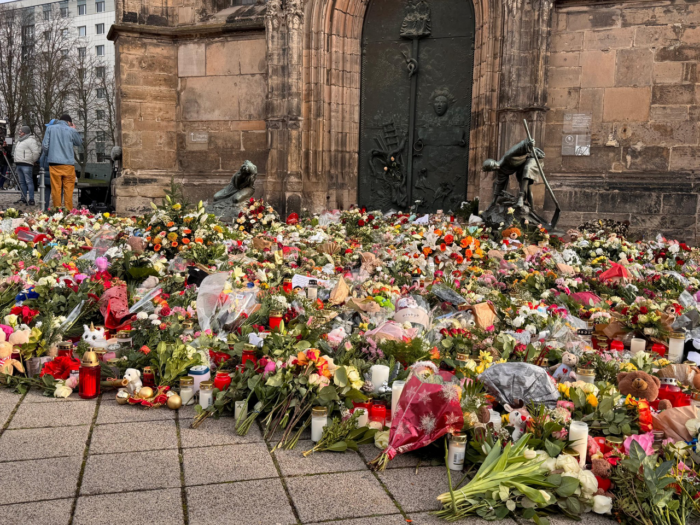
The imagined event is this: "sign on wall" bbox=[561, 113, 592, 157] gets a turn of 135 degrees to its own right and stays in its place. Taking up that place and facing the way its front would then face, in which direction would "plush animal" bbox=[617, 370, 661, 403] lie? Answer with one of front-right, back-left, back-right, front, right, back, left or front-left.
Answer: back-left

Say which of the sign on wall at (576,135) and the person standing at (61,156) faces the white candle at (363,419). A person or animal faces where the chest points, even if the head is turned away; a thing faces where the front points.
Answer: the sign on wall

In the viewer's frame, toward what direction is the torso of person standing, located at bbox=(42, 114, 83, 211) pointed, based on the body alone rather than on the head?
away from the camera

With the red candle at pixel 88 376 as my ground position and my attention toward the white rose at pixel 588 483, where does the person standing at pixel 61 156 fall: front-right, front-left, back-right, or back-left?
back-left

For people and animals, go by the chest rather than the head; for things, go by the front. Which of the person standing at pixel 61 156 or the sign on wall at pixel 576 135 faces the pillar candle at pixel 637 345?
the sign on wall

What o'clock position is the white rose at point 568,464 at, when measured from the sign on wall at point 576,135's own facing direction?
The white rose is roughly at 12 o'clock from the sign on wall.

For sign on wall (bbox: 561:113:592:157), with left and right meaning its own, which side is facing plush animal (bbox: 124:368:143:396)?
front

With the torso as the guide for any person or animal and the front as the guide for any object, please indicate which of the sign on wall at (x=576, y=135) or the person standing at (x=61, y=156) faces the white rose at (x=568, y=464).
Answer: the sign on wall

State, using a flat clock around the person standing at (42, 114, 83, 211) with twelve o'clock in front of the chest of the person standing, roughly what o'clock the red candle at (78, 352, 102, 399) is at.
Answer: The red candle is roughly at 6 o'clock from the person standing.

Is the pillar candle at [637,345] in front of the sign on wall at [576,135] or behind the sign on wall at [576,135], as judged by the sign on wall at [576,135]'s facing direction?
in front

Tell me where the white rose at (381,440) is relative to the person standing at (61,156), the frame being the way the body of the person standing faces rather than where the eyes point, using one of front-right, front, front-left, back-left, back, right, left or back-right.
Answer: back

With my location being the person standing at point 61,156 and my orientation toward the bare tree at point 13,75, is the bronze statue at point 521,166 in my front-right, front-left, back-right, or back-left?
back-right

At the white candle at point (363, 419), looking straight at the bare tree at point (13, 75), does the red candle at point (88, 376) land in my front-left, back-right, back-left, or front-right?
front-left

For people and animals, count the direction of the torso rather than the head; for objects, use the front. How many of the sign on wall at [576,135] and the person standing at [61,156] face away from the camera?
1

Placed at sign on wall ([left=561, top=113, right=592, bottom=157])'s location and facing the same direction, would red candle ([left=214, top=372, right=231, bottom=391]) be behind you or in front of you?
in front

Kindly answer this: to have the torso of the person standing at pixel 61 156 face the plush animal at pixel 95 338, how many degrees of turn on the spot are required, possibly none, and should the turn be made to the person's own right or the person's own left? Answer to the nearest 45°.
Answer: approximately 180°

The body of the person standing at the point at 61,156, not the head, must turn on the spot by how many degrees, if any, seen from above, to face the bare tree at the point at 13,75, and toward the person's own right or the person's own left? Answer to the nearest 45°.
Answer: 0° — they already face it

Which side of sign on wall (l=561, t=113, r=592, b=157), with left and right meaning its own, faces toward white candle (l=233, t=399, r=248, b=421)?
front

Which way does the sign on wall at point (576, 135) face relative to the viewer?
toward the camera

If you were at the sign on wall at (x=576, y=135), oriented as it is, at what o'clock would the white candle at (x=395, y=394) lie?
The white candle is roughly at 12 o'clock from the sign on wall.

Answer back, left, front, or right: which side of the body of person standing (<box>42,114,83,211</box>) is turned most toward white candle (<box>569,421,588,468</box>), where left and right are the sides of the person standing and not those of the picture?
back
